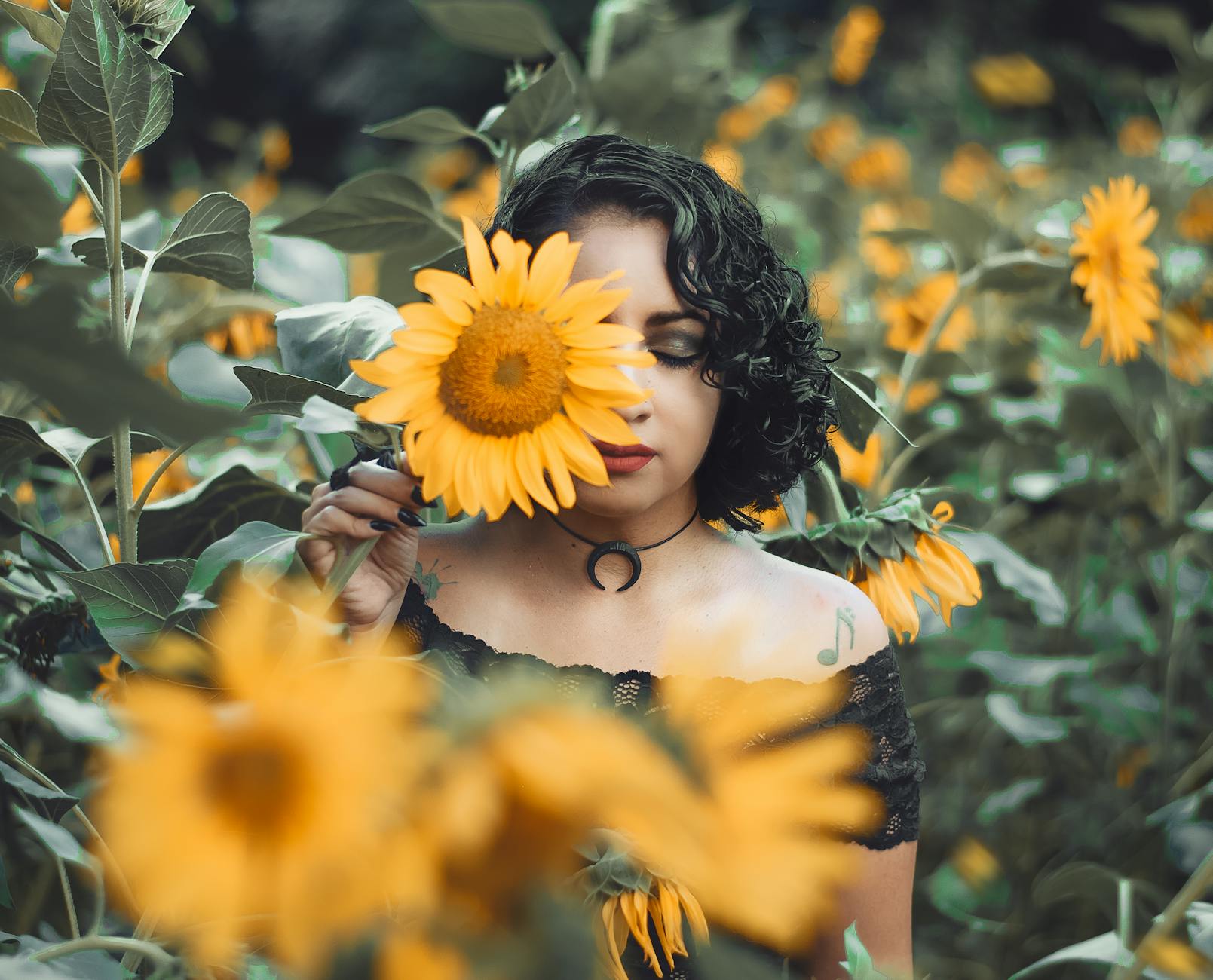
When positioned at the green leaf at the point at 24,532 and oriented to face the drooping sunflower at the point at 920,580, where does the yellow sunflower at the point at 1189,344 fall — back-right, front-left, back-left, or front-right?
front-left

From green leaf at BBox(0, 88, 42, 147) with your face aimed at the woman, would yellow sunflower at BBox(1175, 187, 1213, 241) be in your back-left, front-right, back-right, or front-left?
front-left

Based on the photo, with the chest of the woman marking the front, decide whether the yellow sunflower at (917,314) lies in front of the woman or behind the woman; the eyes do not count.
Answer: behind

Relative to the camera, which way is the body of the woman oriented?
toward the camera
